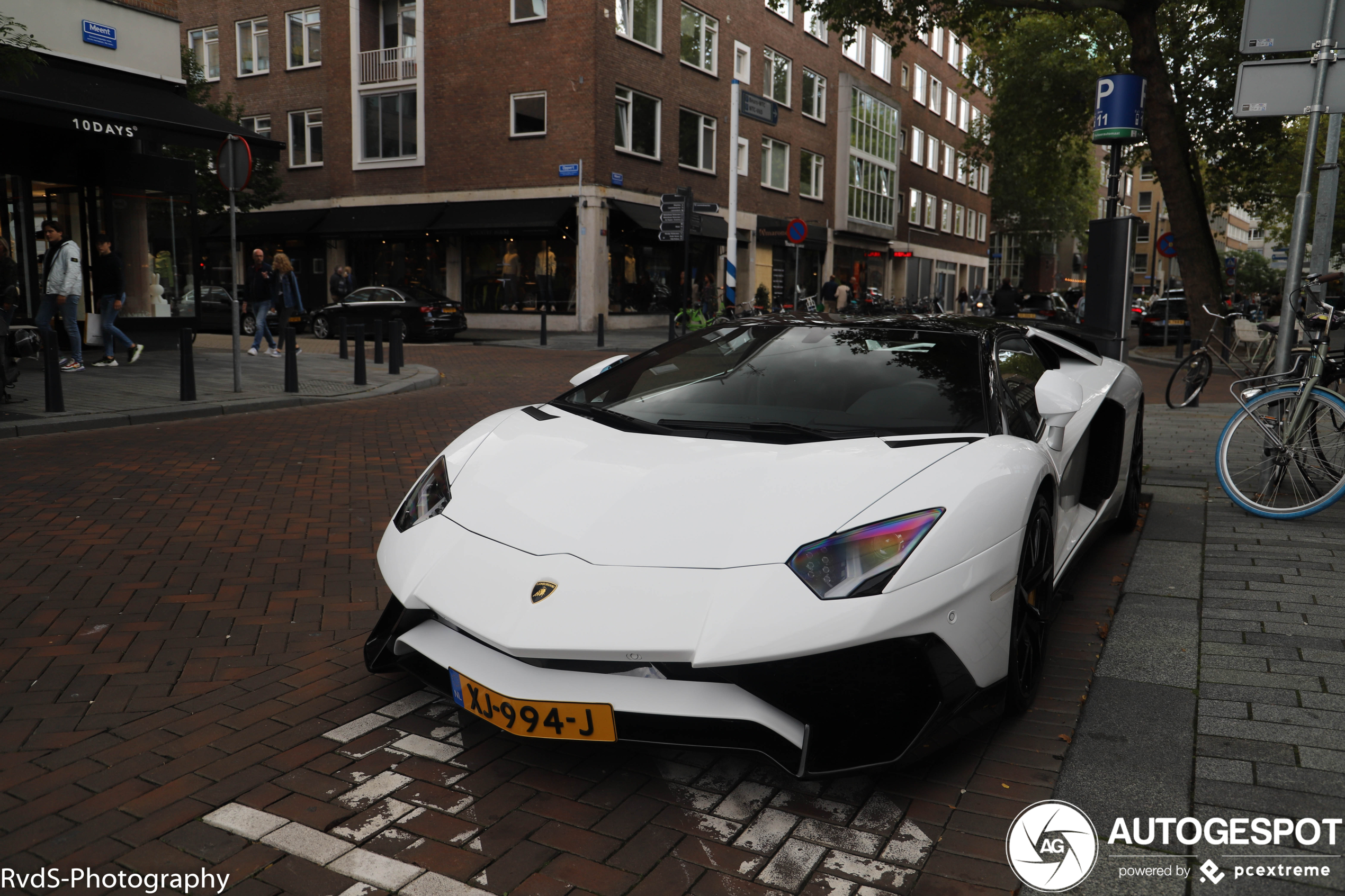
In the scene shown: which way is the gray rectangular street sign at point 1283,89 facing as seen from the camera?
away from the camera

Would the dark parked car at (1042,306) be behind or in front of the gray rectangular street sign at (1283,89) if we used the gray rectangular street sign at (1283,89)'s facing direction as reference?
in front

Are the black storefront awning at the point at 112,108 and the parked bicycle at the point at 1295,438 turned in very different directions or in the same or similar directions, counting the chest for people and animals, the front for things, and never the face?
very different directions

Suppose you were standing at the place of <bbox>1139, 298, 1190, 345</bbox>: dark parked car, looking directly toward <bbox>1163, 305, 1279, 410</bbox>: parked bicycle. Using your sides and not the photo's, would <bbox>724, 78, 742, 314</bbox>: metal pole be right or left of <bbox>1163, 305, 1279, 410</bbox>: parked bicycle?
right

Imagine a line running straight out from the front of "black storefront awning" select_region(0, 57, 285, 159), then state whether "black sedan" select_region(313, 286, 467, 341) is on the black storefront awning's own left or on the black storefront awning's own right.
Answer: on the black storefront awning's own left

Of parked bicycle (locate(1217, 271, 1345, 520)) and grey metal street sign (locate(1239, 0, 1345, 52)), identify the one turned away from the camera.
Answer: the grey metal street sign

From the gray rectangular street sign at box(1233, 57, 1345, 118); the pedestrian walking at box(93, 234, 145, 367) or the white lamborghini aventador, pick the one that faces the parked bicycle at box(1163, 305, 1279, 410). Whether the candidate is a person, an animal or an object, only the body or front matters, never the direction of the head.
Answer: the gray rectangular street sign

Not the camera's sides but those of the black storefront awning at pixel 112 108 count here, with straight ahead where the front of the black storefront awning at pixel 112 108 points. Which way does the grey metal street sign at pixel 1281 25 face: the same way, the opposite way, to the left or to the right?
to the left

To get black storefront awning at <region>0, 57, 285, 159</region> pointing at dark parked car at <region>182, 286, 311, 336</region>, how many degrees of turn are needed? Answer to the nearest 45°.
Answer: approximately 135° to its left

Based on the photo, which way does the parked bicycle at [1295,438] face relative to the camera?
to the viewer's left
